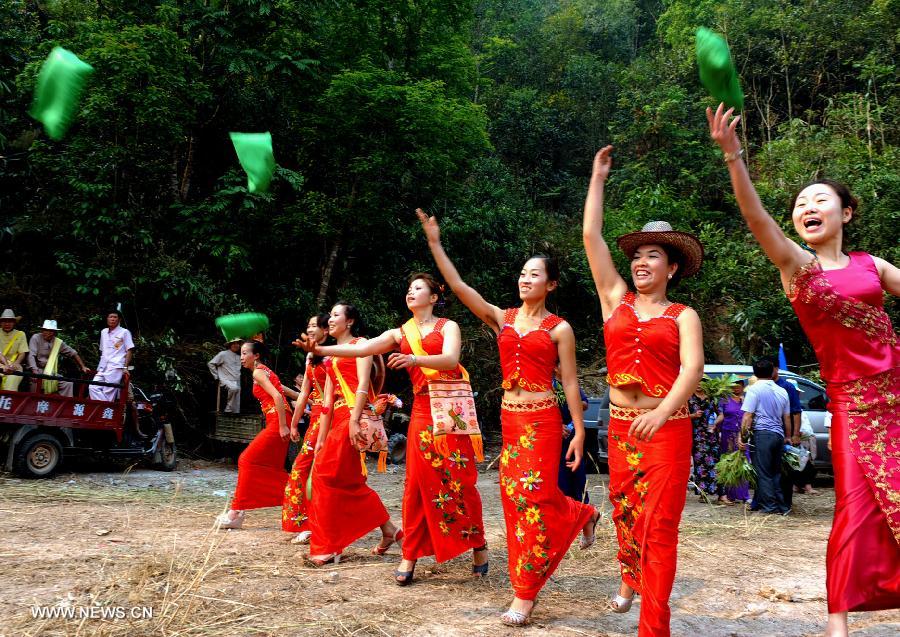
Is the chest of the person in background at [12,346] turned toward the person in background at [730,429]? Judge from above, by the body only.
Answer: no

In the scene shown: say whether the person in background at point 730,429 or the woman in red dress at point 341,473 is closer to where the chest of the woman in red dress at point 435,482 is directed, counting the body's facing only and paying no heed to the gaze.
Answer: the woman in red dress

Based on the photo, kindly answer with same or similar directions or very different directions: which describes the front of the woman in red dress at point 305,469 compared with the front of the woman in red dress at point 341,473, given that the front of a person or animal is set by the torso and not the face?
same or similar directions

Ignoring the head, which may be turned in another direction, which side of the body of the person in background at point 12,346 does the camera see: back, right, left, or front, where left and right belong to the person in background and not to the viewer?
front

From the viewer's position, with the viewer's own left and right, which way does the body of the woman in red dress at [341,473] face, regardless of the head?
facing the viewer and to the left of the viewer

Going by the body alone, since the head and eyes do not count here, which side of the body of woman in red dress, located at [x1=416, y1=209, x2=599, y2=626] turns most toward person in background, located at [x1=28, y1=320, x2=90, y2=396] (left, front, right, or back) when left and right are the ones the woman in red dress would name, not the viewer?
right

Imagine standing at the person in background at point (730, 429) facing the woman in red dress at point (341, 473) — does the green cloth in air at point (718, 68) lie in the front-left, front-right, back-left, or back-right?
front-left

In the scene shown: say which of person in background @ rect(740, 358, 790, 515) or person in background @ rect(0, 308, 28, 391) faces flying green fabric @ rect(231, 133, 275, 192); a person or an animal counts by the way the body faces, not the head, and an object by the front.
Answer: person in background @ rect(0, 308, 28, 391)

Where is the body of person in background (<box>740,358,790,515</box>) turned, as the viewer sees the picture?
away from the camera

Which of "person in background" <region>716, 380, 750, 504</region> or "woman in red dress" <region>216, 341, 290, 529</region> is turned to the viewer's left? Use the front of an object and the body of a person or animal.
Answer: the woman in red dress

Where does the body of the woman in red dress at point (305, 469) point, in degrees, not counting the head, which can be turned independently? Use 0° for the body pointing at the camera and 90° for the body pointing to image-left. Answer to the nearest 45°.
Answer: approximately 45°

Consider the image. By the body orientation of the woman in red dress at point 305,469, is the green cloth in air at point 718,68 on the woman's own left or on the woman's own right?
on the woman's own left

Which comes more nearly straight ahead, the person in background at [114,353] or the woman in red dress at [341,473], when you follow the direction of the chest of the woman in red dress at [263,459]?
the person in background

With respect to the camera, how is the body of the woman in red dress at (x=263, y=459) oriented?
to the viewer's left

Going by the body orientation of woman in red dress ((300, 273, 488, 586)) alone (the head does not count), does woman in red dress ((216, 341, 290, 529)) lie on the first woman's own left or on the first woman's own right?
on the first woman's own right

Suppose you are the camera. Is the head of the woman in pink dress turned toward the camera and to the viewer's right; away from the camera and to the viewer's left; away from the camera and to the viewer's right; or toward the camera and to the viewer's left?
toward the camera and to the viewer's left

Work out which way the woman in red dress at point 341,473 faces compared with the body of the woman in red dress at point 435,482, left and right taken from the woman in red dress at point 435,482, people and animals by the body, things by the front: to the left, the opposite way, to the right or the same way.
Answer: the same way

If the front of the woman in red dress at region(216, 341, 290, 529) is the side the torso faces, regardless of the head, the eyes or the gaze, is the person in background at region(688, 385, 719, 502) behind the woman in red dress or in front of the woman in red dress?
behind

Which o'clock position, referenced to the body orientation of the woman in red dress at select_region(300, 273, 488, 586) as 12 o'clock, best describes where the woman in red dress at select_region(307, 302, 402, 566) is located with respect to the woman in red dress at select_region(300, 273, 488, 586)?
the woman in red dress at select_region(307, 302, 402, 566) is roughly at 3 o'clock from the woman in red dress at select_region(300, 273, 488, 586).
